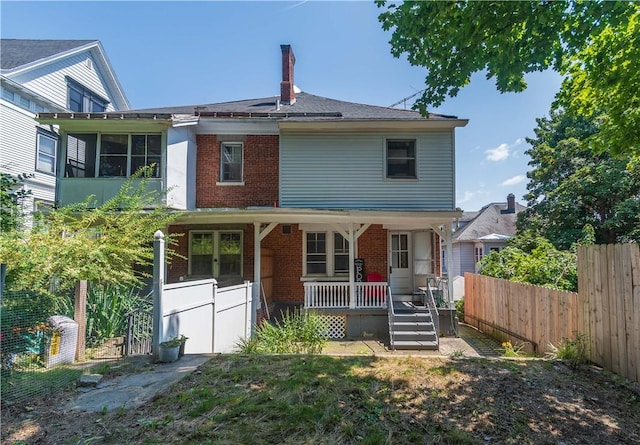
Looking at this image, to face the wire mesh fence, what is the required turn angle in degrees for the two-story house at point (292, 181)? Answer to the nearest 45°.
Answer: approximately 45° to its right

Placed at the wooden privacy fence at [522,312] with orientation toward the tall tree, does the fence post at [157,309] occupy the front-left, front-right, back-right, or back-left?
back-left

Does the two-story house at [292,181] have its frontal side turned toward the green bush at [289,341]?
yes

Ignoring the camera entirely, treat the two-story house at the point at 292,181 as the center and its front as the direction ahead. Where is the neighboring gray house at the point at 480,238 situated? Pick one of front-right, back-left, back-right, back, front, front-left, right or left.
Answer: back-left

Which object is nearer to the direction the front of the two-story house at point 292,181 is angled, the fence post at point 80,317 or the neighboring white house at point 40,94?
the fence post

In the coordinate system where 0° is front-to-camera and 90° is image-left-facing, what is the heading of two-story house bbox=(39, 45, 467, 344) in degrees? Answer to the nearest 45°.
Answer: approximately 0°

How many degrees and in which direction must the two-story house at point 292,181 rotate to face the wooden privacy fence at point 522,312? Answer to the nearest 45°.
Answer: approximately 45° to its left

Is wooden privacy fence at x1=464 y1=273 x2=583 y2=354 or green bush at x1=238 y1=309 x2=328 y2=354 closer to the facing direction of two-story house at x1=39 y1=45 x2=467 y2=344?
the green bush

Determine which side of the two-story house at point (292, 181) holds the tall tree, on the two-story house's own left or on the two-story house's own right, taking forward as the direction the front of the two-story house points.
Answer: on the two-story house's own left

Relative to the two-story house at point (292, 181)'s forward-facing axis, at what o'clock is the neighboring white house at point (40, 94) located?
The neighboring white house is roughly at 4 o'clock from the two-story house.
